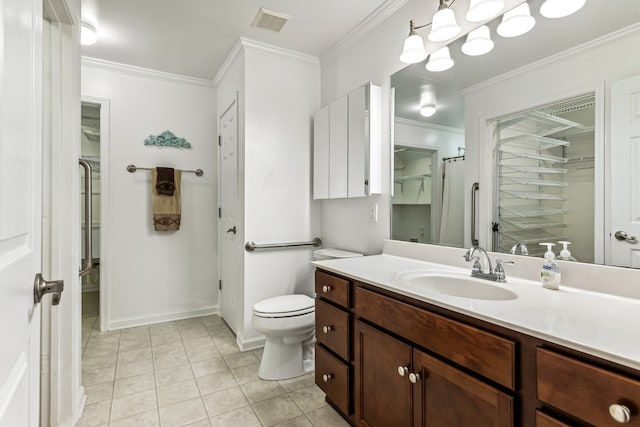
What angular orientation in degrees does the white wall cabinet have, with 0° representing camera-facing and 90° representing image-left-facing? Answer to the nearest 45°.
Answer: approximately 45°

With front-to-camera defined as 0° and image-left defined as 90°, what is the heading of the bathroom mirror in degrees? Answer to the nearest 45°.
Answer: approximately 45°

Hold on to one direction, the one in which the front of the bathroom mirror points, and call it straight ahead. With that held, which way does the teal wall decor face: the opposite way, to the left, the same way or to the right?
to the left

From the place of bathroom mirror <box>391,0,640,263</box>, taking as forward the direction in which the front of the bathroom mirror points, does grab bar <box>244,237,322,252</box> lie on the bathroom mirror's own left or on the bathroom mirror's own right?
on the bathroom mirror's own right
